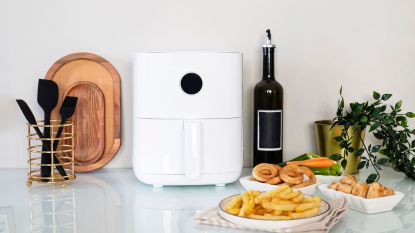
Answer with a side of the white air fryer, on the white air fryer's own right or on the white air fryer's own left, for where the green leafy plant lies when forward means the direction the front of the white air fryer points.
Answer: on the white air fryer's own left

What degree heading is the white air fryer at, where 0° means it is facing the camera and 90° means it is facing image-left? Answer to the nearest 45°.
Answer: approximately 0°

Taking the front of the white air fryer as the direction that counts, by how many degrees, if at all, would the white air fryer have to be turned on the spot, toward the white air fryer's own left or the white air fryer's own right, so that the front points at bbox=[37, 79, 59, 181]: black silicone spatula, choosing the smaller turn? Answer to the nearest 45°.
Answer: approximately 90° to the white air fryer's own right
